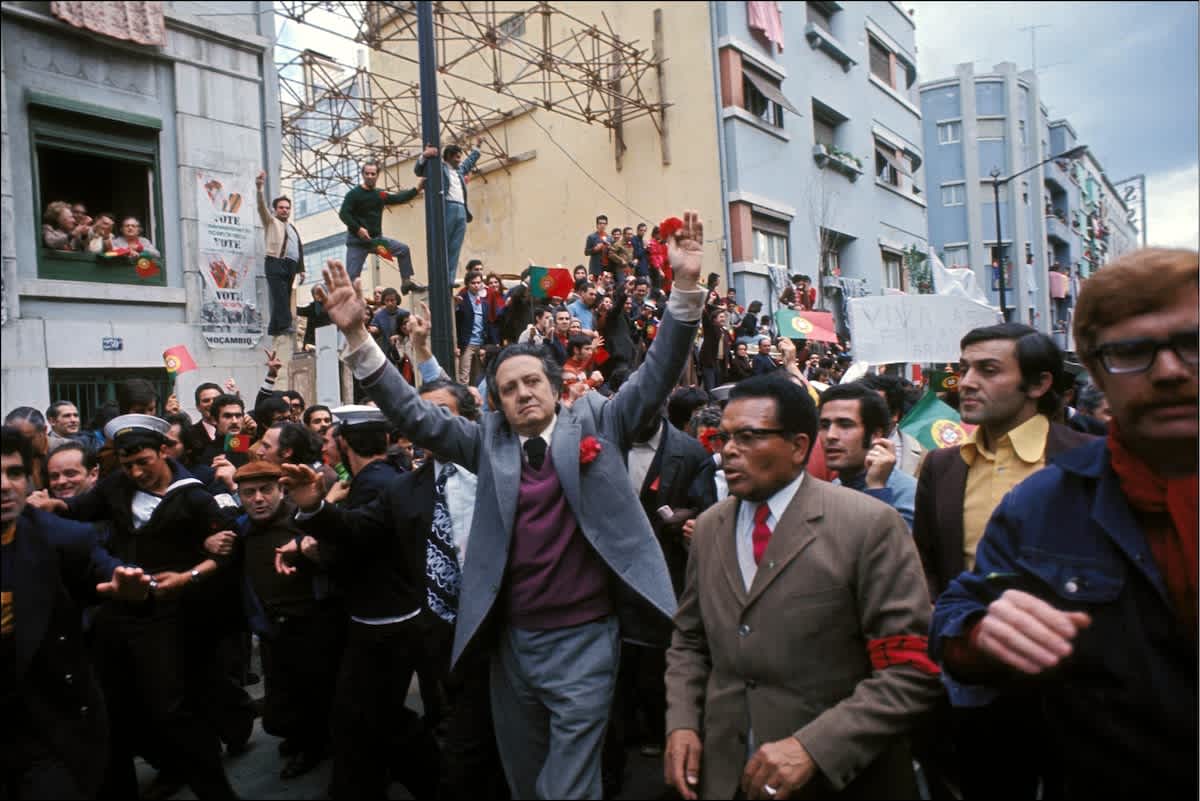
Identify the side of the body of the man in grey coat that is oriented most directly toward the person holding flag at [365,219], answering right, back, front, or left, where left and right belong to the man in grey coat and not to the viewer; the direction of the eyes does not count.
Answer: back

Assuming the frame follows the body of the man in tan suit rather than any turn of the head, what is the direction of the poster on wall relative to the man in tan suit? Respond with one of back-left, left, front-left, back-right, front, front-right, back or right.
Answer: right

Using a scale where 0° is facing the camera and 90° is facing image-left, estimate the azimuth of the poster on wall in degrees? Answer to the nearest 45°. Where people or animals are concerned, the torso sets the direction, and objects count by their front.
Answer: approximately 0°

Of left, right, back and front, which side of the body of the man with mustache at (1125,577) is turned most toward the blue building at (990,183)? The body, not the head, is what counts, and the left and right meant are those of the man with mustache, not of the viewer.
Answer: back

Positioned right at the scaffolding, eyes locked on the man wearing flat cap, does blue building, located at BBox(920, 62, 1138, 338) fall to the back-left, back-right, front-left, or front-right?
back-left

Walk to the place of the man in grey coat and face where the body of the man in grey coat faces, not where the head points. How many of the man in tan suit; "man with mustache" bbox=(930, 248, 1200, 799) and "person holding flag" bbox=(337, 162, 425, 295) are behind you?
1

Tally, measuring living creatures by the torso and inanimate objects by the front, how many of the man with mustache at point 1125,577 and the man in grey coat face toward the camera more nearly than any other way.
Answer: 2
